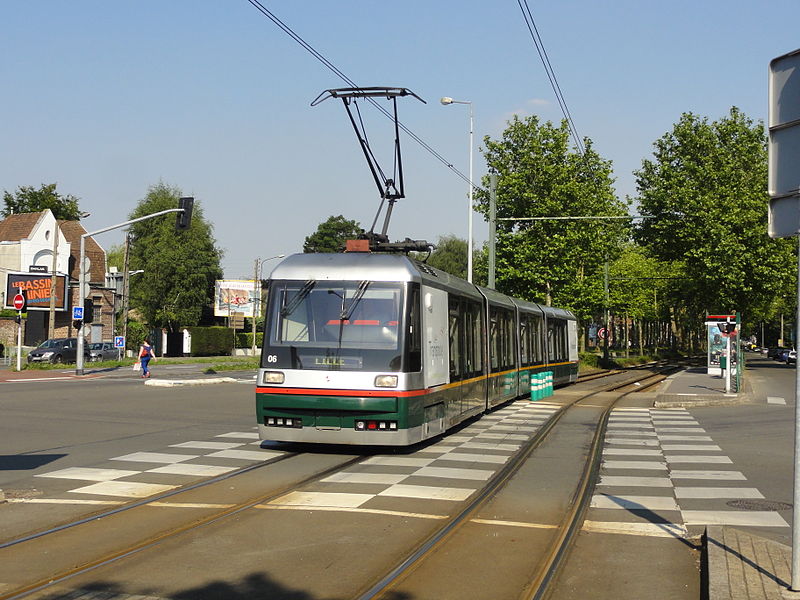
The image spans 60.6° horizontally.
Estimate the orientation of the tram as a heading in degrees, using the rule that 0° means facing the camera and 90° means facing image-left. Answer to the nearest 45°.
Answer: approximately 45°

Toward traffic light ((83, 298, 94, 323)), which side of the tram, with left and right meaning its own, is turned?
right
